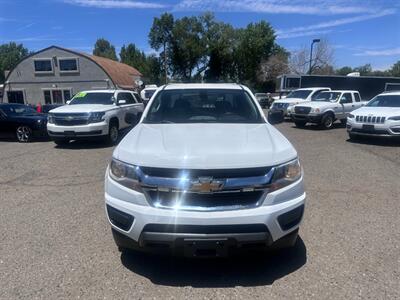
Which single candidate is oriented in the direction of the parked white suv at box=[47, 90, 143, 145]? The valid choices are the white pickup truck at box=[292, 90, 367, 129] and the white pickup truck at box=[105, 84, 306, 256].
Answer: the white pickup truck at box=[292, 90, 367, 129]

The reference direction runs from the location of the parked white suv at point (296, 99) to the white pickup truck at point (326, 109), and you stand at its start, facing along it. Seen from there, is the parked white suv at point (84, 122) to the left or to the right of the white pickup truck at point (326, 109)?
right

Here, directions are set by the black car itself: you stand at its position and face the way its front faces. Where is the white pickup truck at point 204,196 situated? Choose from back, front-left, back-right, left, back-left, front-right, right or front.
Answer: front-right

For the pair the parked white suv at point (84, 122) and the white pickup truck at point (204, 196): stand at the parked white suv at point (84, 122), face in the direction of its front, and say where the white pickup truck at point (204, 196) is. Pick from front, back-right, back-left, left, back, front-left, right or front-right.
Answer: front-left

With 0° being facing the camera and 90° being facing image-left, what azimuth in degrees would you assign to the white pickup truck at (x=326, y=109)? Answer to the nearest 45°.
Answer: approximately 45°

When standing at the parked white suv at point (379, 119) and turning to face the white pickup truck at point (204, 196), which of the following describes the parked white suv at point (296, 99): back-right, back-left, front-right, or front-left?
back-right

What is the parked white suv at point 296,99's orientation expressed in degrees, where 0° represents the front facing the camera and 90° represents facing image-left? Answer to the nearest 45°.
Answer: approximately 45°

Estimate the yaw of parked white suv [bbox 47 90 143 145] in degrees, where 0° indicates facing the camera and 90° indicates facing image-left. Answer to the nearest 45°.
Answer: approximately 45°

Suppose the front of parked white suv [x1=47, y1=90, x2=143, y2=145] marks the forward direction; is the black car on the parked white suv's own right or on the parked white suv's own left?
on the parked white suv's own right
